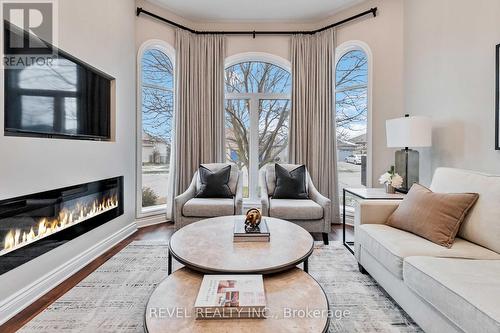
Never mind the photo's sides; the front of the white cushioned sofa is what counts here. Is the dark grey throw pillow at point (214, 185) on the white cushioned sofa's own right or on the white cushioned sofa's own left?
on the white cushioned sofa's own right

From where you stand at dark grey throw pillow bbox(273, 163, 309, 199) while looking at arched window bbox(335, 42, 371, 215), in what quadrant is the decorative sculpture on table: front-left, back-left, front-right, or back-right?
back-right

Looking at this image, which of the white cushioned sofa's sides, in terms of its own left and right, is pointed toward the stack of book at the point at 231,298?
front

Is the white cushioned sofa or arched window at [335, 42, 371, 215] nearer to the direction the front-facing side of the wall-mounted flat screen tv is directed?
the white cushioned sofa

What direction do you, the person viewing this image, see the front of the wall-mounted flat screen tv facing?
facing the viewer and to the right of the viewer

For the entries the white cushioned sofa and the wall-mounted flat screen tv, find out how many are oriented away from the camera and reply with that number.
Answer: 0

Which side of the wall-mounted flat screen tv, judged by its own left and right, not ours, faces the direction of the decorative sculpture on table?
front

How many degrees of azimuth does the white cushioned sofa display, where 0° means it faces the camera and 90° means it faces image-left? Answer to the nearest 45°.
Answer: approximately 45°
